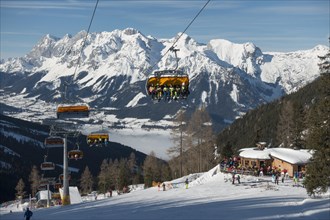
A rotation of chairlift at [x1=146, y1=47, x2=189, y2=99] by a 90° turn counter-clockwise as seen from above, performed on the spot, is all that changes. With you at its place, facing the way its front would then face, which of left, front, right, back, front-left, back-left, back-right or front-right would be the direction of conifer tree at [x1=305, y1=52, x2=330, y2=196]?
front-left

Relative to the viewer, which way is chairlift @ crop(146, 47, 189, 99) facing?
toward the camera

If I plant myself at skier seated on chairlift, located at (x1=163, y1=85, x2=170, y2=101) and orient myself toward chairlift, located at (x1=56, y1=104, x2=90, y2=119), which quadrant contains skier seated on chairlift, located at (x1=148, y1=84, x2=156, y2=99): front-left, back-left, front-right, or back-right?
front-left

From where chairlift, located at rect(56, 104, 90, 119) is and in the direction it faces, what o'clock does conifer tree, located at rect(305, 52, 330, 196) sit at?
The conifer tree is roughly at 4 o'clock from the chairlift.

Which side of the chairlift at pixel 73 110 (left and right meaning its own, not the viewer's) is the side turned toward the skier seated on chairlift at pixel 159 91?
back

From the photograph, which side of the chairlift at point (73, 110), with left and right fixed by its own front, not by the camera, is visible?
back
